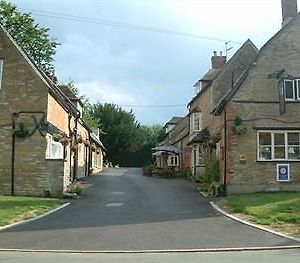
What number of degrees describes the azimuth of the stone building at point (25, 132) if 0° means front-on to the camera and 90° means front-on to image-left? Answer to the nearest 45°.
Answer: approximately 270°

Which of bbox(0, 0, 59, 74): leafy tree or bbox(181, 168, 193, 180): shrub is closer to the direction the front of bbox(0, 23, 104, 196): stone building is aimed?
the shrub

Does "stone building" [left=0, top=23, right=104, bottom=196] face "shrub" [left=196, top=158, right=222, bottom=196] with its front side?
yes

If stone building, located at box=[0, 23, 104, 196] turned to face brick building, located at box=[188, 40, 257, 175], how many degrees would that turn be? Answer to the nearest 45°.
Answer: approximately 45° to its left

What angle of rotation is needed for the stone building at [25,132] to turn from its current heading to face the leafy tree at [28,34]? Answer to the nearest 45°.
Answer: approximately 90° to its left

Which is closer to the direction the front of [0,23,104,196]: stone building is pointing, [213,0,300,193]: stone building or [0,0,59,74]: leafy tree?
the stone building

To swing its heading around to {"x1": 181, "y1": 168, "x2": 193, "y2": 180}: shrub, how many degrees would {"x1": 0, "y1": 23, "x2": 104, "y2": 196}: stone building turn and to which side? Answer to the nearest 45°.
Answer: approximately 45° to its left
